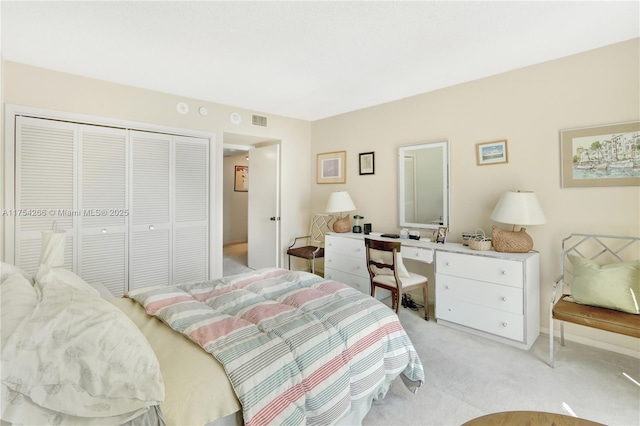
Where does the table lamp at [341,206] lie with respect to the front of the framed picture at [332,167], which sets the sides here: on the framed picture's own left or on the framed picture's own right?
on the framed picture's own left

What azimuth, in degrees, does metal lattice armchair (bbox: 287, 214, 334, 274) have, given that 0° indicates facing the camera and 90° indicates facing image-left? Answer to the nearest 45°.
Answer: approximately 45°

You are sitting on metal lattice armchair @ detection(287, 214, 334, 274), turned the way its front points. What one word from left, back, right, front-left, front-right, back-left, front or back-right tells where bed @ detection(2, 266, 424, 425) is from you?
front-left

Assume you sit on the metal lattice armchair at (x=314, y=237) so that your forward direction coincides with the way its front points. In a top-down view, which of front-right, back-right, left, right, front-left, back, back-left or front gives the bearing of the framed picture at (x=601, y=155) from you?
left

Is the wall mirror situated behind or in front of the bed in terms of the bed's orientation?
in front

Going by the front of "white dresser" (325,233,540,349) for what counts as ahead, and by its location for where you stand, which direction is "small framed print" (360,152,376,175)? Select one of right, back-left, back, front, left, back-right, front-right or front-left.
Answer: right

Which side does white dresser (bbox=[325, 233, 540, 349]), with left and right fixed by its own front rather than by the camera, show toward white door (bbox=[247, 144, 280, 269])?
right

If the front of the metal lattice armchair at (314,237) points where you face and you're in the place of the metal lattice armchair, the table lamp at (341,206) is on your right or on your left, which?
on your left

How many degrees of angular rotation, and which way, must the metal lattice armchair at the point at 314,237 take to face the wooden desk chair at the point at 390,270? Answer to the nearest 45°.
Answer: approximately 45° to its left

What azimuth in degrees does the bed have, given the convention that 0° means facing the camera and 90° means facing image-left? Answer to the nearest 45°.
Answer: approximately 225°

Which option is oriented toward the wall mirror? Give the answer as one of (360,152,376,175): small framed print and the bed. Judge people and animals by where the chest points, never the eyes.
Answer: the bed

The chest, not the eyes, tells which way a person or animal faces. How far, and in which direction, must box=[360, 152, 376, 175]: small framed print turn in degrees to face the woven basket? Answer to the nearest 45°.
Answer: approximately 90° to its left
